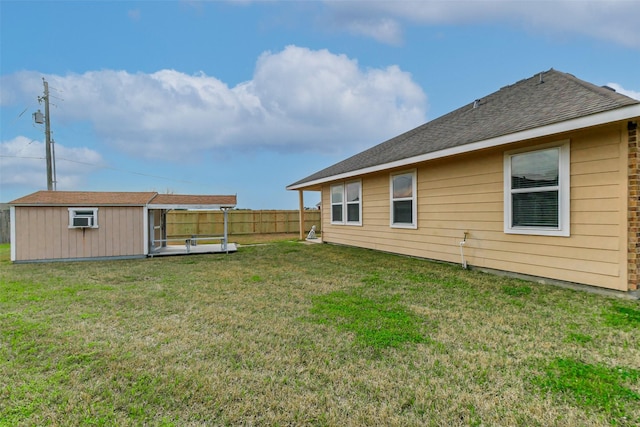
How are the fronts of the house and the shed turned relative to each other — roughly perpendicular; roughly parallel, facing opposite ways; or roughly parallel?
roughly perpendicular
